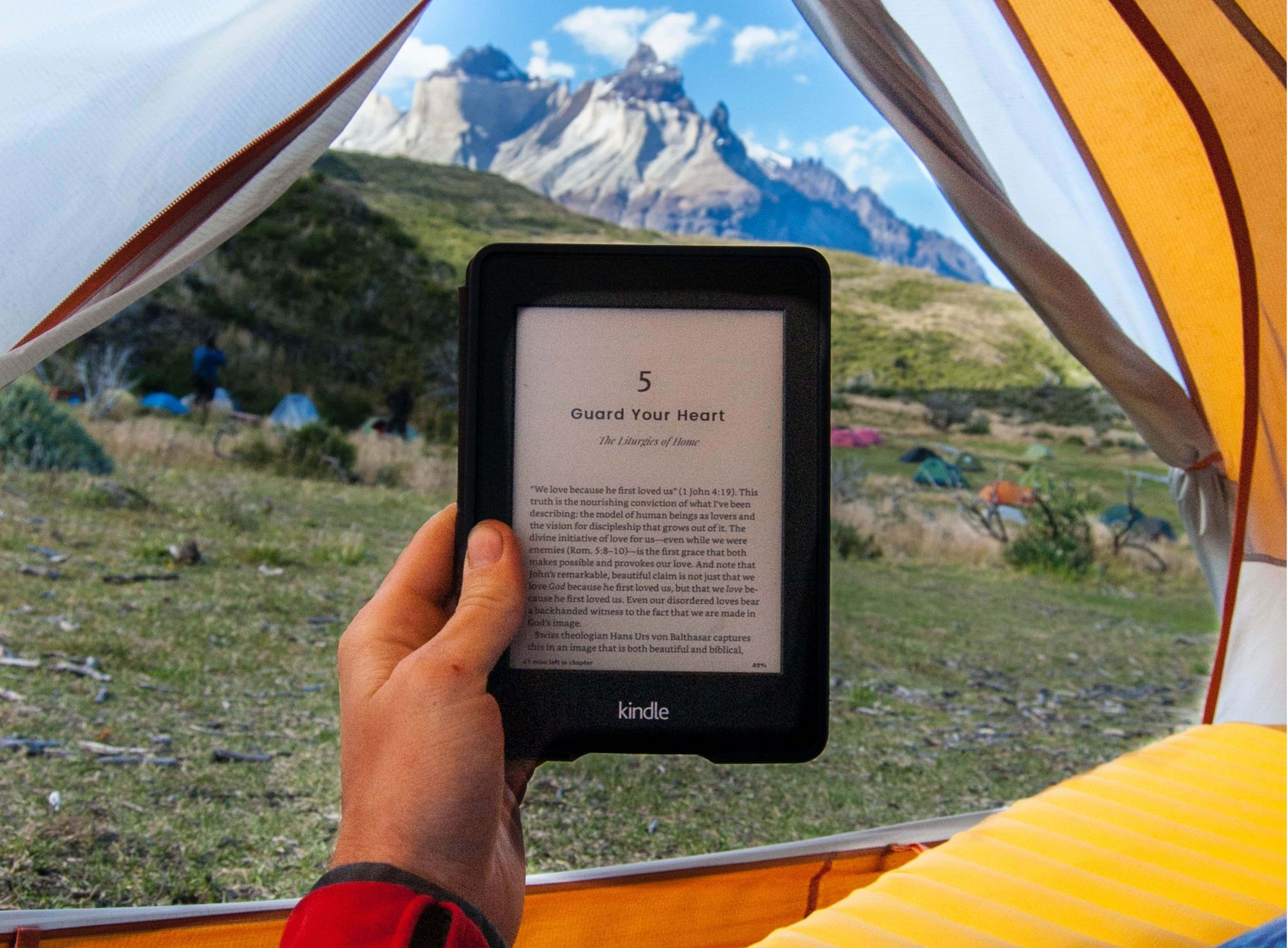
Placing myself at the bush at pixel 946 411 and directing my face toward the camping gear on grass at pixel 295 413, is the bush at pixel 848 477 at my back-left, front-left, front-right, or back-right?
front-left

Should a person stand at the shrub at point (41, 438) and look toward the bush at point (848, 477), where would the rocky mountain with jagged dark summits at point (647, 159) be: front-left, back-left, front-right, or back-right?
front-left

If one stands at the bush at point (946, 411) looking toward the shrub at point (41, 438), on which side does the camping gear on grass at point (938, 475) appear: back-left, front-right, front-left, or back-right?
front-left

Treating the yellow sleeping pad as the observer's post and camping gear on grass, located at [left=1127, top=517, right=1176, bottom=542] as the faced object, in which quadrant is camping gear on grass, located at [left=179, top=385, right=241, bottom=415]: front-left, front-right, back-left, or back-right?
front-left
